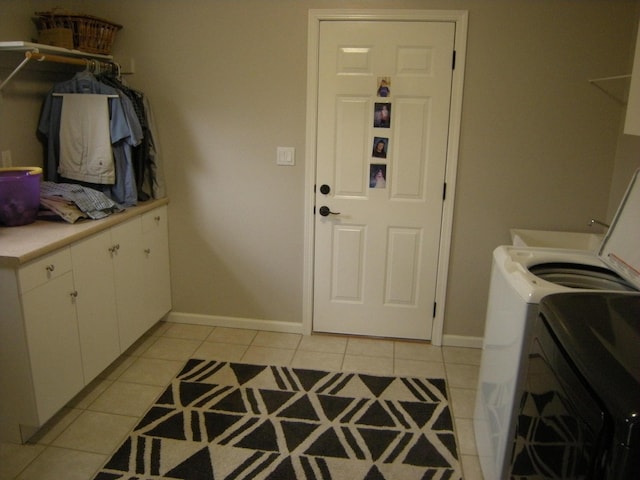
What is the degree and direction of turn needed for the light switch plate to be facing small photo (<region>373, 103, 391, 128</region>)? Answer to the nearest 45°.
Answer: approximately 90° to its left

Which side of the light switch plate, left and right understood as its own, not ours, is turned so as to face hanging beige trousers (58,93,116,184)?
right

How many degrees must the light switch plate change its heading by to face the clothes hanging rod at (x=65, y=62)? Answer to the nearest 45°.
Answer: approximately 90° to its right

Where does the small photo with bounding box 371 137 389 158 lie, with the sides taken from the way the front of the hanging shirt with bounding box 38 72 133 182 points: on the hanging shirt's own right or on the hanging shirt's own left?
on the hanging shirt's own left

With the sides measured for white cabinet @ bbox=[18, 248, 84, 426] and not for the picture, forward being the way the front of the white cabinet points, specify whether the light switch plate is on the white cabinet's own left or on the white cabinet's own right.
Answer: on the white cabinet's own left

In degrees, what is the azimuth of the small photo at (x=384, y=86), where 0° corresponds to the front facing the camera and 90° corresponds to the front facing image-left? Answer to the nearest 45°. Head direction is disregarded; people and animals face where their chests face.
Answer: approximately 0°

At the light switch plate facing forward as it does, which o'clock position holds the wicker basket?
The wicker basket is roughly at 3 o'clock from the light switch plate.

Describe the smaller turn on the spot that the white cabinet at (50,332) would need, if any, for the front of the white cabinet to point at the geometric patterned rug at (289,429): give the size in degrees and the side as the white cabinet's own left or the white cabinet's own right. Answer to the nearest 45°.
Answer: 0° — it already faces it
